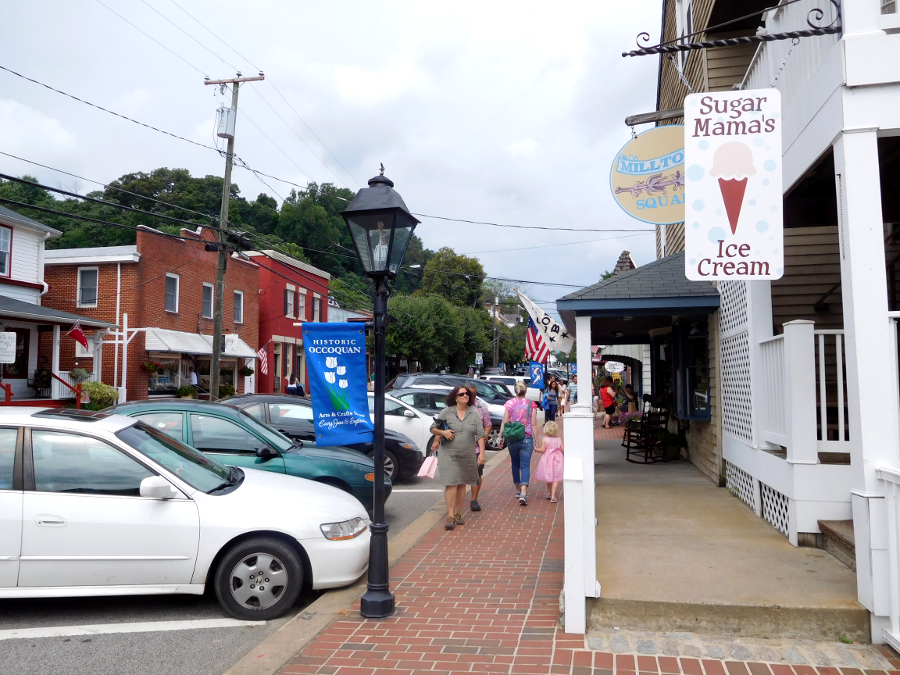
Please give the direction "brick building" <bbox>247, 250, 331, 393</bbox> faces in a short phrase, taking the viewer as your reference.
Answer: facing the viewer and to the right of the viewer

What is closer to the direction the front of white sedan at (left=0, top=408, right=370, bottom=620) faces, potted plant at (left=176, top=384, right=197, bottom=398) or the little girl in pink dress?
the little girl in pink dress

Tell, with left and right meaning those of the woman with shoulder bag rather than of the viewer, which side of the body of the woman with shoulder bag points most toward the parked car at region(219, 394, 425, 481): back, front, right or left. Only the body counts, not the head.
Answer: left

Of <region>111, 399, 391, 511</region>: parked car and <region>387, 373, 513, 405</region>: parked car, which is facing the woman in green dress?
<region>111, 399, 391, 511</region>: parked car

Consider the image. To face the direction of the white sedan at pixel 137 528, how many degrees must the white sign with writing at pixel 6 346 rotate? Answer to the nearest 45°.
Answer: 0° — it already faces it

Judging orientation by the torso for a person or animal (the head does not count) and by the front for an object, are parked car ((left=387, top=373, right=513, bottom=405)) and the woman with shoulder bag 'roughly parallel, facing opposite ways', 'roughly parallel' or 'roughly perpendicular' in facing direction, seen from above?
roughly perpendicular

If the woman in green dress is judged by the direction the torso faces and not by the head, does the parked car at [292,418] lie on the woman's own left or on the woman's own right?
on the woman's own right

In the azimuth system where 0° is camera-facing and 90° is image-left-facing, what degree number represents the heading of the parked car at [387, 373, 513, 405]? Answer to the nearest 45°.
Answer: approximately 270°

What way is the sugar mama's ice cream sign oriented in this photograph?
toward the camera

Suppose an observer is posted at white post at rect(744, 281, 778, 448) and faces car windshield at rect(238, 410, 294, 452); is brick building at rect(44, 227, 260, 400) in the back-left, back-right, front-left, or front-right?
front-right

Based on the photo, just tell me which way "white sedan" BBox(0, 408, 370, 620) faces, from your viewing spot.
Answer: facing to the right of the viewer

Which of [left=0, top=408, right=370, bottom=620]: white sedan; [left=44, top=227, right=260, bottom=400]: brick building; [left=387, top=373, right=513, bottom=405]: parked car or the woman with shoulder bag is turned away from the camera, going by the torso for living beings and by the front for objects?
the woman with shoulder bag

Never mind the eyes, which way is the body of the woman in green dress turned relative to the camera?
toward the camera

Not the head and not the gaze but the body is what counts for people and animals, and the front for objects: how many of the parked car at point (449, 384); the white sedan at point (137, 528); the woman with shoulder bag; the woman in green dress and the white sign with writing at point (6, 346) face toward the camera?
2

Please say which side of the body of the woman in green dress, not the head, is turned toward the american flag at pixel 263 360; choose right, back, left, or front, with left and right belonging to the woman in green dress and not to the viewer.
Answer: back

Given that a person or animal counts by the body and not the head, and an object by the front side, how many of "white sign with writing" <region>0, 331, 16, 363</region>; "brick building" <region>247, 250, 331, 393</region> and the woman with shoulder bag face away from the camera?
1

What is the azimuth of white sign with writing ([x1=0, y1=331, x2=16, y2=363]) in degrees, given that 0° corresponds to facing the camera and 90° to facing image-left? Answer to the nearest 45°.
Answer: approximately 0°

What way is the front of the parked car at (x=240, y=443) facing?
to the viewer's right
